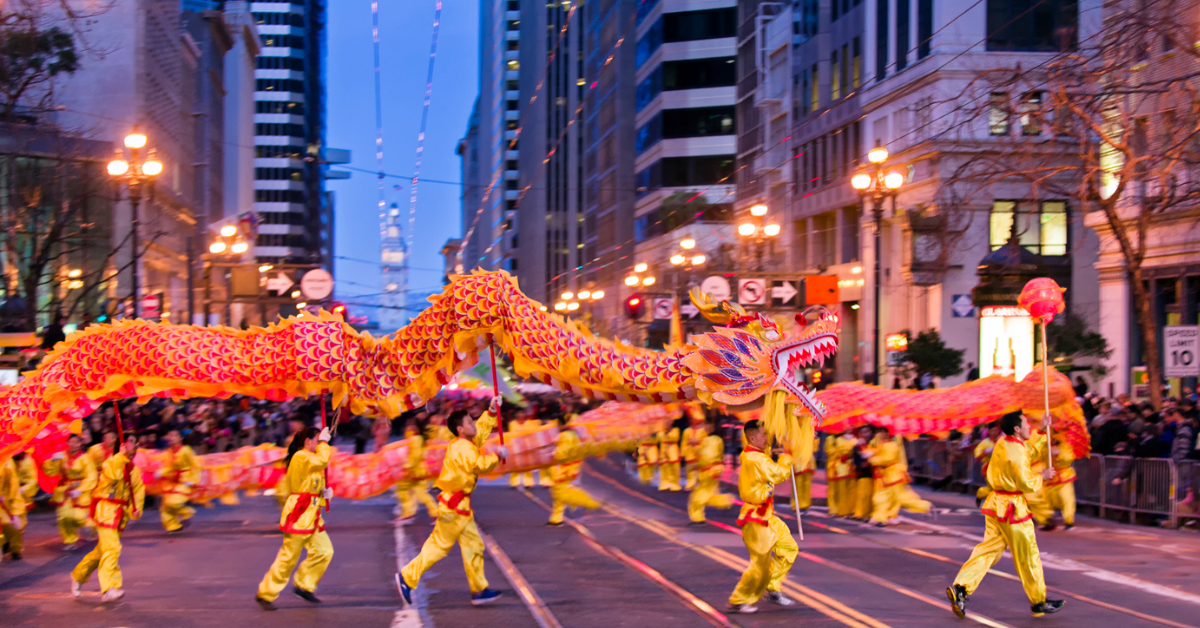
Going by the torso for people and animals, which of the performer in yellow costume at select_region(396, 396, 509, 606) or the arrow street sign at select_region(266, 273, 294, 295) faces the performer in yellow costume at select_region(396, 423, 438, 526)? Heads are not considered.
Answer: the arrow street sign

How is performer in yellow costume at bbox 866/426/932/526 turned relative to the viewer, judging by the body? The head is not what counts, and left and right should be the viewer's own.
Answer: facing to the left of the viewer

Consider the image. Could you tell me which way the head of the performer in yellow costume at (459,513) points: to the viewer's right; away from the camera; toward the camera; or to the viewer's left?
to the viewer's right

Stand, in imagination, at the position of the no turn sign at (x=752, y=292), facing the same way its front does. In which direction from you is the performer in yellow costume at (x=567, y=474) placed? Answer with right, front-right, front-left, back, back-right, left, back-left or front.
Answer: front

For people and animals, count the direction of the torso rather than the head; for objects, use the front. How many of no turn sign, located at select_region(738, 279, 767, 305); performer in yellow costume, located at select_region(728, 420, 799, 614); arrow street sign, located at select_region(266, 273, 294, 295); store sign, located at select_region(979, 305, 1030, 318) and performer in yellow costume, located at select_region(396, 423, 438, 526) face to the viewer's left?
1

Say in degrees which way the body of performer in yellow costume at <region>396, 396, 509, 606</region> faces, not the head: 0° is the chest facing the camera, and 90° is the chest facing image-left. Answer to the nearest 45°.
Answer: approximately 270°

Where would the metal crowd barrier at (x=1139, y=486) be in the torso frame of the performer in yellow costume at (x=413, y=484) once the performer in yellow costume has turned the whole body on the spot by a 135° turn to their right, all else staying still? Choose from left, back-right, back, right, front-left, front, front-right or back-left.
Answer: front-right

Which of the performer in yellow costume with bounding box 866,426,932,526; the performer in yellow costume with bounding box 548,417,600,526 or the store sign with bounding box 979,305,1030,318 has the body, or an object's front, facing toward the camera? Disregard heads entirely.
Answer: the store sign

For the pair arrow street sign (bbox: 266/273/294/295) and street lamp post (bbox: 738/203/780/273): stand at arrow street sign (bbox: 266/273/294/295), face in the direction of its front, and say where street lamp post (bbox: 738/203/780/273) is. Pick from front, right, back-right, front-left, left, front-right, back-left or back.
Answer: left

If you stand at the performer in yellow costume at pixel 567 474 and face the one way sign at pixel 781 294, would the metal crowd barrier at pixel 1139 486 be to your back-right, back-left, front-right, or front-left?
front-right

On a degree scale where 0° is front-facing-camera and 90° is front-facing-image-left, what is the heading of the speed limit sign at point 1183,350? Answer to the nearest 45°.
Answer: approximately 0°

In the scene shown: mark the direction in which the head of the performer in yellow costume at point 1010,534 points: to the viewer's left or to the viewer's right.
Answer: to the viewer's right

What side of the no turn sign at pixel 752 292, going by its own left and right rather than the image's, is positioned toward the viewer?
front

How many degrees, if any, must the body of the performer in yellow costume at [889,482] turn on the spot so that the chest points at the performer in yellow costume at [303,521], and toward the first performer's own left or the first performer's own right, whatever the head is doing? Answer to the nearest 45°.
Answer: approximately 45° to the first performer's own left

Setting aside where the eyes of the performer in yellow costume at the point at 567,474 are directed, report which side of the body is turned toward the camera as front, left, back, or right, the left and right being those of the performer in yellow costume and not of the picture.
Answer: left
